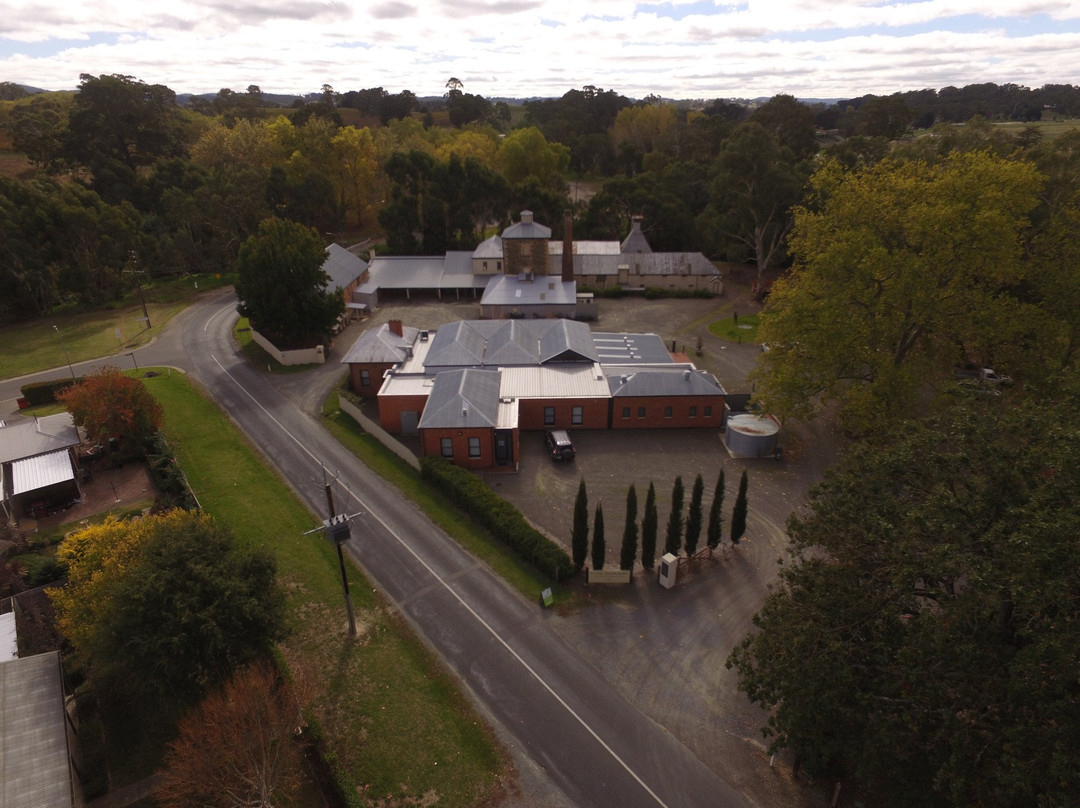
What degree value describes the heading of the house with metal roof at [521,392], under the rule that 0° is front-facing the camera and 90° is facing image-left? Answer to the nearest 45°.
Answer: approximately 0°

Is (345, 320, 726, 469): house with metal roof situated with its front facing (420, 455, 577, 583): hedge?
yes

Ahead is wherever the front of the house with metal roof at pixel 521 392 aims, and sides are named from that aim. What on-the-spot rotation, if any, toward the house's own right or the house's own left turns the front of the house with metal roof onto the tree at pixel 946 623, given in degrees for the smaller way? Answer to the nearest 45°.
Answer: approximately 45° to the house's own left

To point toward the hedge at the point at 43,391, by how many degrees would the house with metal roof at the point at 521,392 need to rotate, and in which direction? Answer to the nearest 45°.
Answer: approximately 90° to its right

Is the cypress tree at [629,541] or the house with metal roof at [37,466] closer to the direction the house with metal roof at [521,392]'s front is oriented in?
the cypress tree

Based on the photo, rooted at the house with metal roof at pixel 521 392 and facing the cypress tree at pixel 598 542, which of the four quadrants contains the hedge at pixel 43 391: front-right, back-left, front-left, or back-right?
back-right

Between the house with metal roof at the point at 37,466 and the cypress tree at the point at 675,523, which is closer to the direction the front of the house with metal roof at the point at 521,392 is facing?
the cypress tree

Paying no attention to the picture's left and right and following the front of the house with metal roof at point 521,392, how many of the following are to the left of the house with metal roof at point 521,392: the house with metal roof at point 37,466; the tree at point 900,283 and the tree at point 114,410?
1

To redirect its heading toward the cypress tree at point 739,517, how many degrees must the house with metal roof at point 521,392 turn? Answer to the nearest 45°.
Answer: approximately 45° to its left

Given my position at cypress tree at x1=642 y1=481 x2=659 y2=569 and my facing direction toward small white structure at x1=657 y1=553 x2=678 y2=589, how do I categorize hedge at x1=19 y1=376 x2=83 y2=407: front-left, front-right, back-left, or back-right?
back-right

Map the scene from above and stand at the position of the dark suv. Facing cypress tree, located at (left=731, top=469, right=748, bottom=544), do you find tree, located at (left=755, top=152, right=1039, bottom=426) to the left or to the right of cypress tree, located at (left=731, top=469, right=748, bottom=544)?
left

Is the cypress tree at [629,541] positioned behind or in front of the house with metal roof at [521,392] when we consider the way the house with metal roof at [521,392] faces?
in front

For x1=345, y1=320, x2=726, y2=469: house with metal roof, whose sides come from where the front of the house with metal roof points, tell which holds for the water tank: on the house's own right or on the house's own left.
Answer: on the house's own left

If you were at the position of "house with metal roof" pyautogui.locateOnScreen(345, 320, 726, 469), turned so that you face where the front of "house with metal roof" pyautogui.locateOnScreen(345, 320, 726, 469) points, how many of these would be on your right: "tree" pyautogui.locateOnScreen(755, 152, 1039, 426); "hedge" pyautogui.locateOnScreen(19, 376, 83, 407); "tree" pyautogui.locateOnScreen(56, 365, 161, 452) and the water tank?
2
